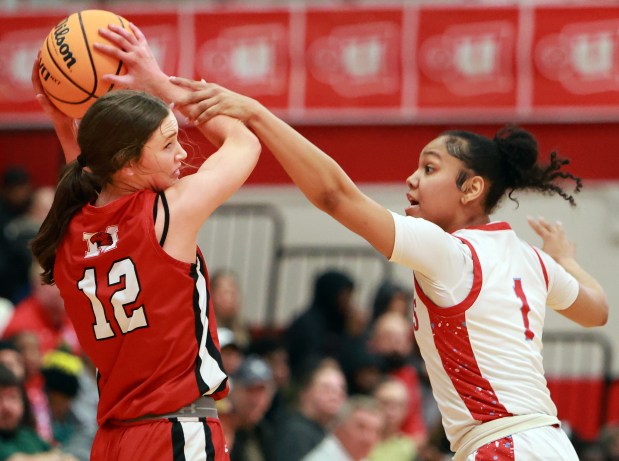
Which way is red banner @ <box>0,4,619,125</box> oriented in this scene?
toward the camera

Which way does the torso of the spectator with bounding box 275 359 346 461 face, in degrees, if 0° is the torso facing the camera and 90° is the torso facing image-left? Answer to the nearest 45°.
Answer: approximately 315°

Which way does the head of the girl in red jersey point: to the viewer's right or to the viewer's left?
to the viewer's right

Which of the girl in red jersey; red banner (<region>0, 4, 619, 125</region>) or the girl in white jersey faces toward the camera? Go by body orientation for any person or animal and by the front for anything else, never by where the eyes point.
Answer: the red banner

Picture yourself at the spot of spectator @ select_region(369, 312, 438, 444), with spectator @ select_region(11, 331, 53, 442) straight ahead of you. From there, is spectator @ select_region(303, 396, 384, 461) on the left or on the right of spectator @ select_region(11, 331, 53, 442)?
left

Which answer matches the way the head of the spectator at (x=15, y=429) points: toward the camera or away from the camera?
toward the camera

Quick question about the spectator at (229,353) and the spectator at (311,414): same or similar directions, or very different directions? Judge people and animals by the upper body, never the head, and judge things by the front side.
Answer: same or similar directions

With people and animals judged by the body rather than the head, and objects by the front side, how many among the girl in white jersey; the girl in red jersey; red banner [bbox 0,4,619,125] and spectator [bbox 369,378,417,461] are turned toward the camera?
2

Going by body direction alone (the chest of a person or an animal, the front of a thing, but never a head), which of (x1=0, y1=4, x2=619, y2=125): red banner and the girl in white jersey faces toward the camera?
the red banner

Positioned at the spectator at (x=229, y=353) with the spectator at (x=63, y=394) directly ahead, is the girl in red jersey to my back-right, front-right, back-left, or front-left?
front-left

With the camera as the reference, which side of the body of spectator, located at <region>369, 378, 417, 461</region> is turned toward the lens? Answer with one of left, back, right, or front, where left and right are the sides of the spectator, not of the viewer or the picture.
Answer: front

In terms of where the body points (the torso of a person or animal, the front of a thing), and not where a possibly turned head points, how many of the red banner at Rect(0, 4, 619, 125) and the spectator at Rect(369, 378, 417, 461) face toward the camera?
2

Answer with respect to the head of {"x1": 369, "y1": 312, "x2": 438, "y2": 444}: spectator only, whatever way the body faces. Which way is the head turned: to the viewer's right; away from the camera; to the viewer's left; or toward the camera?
toward the camera

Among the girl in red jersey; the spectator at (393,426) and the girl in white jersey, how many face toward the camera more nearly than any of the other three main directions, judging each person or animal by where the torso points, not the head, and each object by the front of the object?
1

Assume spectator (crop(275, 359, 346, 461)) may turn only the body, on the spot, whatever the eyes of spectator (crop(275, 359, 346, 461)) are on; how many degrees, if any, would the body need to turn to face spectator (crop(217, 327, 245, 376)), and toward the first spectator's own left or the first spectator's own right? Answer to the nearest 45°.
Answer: approximately 135° to the first spectator's own right

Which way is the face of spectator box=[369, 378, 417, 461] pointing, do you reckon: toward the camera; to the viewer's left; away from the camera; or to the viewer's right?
toward the camera

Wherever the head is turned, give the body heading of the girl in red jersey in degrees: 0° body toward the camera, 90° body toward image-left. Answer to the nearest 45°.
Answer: approximately 225°
